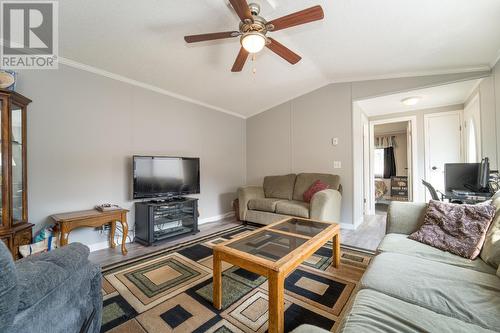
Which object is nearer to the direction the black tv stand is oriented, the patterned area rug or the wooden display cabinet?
the patterned area rug

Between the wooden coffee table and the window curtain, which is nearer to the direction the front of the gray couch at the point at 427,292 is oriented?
the wooden coffee table

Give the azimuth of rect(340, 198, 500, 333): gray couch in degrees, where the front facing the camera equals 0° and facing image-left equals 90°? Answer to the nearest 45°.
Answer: approximately 90°

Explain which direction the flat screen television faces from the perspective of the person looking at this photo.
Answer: facing the viewer and to the right of the viewer

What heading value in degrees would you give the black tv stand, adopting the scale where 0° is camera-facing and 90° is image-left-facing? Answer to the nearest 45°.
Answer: approximately 315°

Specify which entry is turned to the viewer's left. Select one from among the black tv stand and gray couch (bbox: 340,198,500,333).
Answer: the gray couch

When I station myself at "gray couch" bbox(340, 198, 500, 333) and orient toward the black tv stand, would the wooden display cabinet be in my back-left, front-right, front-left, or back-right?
front-left

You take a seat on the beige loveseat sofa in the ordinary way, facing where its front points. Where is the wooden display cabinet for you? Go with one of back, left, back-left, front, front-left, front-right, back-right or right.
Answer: front

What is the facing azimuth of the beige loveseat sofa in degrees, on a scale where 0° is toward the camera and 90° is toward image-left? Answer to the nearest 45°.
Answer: approximately 45°

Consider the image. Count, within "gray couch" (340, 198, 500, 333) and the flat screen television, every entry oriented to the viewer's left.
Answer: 1

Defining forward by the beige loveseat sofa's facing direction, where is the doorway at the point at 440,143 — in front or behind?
behind

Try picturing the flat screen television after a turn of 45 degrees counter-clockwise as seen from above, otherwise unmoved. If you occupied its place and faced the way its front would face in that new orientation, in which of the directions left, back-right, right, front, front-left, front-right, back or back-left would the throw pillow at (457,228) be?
front-right

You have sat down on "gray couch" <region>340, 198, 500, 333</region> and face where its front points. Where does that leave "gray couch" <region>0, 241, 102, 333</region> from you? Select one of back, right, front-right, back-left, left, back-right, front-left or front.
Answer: front-left

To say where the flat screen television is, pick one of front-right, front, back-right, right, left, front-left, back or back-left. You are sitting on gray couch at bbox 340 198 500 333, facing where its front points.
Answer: front

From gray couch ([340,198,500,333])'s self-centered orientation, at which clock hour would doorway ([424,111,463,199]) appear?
The doorway is roughly at 3 o'clock from the gray couch.

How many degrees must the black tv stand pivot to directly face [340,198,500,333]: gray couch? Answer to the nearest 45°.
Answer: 0° — it already faces it

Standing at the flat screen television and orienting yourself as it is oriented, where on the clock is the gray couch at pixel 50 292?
The gray couch is roughly at 2 o'clock from the flat screen television.

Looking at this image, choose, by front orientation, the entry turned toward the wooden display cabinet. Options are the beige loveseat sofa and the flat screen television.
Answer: the beige loveseat sofa
